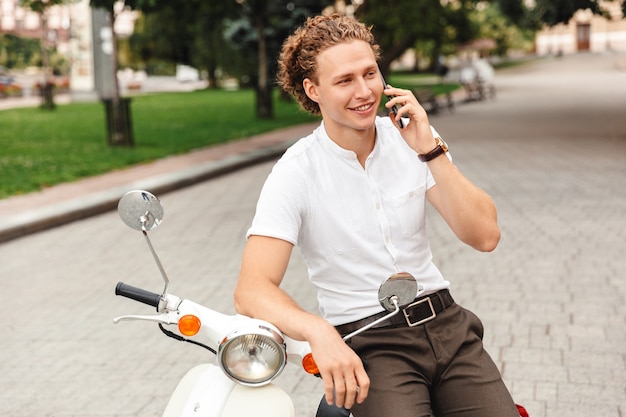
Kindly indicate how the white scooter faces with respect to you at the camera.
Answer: facing the viewer and to the left of the viewer

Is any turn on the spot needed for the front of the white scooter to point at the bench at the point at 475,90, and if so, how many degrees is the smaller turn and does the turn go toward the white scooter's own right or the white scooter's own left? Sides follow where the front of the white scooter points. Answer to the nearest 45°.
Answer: approximately 135° to the white scooter's own right

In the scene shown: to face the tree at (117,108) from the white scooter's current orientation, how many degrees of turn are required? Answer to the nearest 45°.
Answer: approximately 135° to its right

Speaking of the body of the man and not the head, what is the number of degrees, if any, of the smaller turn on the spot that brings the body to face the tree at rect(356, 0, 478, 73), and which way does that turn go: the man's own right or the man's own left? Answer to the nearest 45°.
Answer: approximately 135° to the man's own left

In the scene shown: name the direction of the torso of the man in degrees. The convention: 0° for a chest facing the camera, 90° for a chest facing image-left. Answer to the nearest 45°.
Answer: approximately 315°

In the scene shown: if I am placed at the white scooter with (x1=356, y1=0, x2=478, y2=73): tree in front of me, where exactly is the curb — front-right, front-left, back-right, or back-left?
front-left

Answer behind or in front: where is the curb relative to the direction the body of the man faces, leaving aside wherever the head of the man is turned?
behind

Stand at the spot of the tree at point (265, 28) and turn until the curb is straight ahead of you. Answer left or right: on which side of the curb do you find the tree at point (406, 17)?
left

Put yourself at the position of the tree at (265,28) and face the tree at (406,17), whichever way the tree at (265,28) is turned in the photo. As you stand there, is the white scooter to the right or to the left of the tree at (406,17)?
right

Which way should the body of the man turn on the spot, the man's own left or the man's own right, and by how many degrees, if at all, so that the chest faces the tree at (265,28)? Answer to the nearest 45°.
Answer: approximately 135° to the man's own left

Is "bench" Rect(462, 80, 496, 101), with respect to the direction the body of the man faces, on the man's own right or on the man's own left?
on the man's own left
